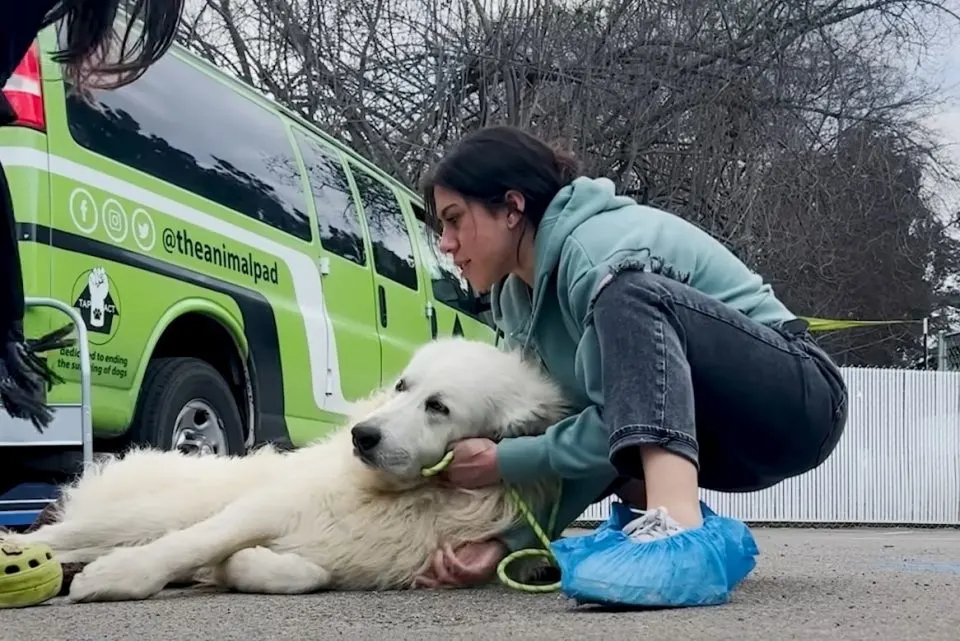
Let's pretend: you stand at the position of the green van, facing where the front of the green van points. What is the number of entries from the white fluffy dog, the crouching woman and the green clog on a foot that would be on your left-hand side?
0

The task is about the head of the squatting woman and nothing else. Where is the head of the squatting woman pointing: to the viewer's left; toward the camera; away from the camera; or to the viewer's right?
to the viewer's left

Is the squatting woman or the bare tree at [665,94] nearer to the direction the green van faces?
the bare tree

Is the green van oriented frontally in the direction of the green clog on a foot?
no

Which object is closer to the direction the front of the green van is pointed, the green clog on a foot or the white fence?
the white fence

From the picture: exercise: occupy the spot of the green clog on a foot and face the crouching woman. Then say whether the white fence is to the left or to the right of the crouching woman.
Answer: left

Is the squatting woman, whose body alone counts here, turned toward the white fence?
no

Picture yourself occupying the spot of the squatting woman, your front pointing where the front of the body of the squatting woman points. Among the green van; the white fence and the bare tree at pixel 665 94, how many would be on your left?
0

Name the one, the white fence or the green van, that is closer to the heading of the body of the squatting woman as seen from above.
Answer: the green van

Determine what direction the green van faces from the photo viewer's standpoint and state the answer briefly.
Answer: facing away from the viewer and to the right of the viewer

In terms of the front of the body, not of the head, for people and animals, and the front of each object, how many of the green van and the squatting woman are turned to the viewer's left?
1

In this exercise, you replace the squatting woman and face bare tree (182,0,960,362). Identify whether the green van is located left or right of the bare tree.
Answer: left

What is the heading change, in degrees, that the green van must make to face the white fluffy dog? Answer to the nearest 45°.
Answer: approximately 135° to its right

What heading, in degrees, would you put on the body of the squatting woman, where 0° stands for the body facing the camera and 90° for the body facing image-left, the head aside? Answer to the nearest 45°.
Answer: approximately 90°

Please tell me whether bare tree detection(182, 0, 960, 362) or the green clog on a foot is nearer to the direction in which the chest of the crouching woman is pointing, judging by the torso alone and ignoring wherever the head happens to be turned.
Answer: the green clog on a foot

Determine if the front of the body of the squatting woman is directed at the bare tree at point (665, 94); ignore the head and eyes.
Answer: no
